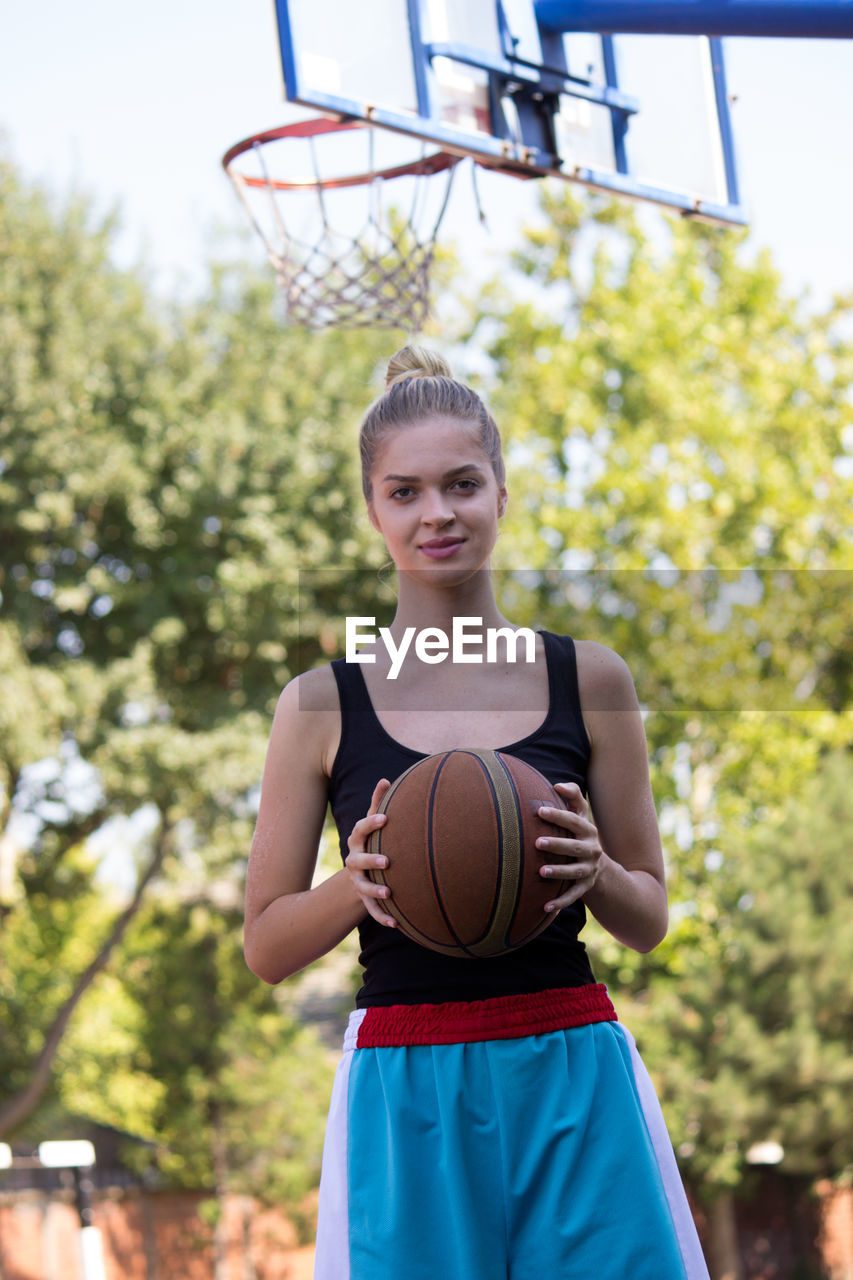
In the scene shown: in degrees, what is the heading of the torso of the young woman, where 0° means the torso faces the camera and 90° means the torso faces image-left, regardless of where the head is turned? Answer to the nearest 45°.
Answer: approximately 0°

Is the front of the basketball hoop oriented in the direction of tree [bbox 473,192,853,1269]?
no

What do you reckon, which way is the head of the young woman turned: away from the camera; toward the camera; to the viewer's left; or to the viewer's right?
toward the camera

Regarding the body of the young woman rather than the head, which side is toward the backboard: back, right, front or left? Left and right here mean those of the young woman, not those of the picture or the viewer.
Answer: back

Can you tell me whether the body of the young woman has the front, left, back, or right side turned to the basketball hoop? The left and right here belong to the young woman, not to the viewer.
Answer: back

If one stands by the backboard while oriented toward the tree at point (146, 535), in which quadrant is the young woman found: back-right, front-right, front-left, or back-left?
back-left

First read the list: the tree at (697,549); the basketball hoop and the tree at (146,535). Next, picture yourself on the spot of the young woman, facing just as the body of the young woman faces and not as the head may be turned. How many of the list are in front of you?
0

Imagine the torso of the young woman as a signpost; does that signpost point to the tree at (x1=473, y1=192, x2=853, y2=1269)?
no
